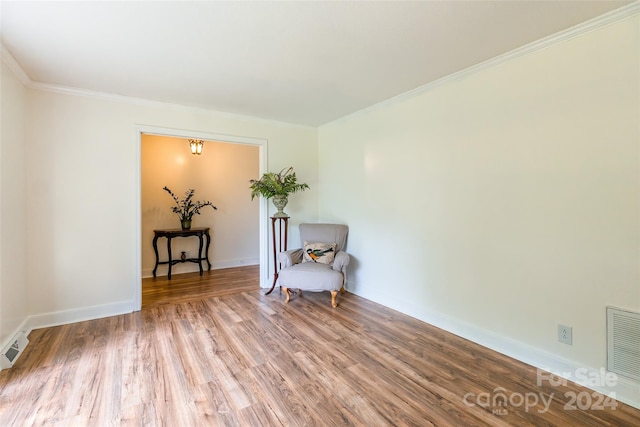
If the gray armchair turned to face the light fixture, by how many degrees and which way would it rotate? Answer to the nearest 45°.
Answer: approximately 90° to its right

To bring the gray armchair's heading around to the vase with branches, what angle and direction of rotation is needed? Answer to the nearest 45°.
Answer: approximately 90° to its right

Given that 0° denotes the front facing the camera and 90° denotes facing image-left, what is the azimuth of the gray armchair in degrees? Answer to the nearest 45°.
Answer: approximately 45°

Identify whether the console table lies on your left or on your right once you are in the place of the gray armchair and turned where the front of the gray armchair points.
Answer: on your right
